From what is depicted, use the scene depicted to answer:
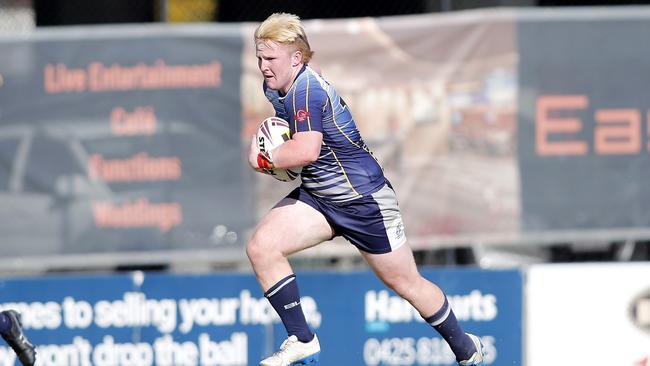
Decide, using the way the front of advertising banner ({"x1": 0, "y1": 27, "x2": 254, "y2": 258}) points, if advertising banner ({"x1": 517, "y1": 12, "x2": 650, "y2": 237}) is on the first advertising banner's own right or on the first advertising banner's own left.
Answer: on the first advertising banner's own left

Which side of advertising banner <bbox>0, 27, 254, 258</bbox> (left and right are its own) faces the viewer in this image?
front

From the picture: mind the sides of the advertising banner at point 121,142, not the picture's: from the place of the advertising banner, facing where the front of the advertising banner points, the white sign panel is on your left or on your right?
on your left

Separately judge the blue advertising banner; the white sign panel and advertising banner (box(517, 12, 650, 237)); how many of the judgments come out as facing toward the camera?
3

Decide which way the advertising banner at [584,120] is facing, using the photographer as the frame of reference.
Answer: facing the viewer

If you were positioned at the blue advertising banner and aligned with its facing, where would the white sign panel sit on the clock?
The white sign panel is roughly at 9 o'clock from the blue advertising banner.

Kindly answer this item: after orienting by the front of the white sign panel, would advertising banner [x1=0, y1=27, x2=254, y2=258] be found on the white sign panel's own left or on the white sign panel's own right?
on the white sign panel's own right

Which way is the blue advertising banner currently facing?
toward the camera
